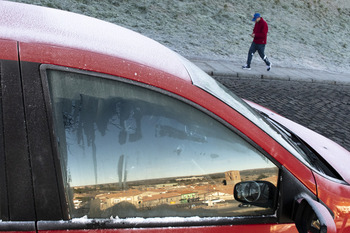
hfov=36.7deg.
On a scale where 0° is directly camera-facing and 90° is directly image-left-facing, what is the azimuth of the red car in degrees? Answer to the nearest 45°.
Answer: approximately 270°
